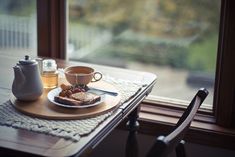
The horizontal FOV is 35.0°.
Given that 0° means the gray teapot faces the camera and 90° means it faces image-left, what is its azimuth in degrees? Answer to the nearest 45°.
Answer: approximately 45°

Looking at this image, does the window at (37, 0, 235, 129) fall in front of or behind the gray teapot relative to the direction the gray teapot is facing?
behind
